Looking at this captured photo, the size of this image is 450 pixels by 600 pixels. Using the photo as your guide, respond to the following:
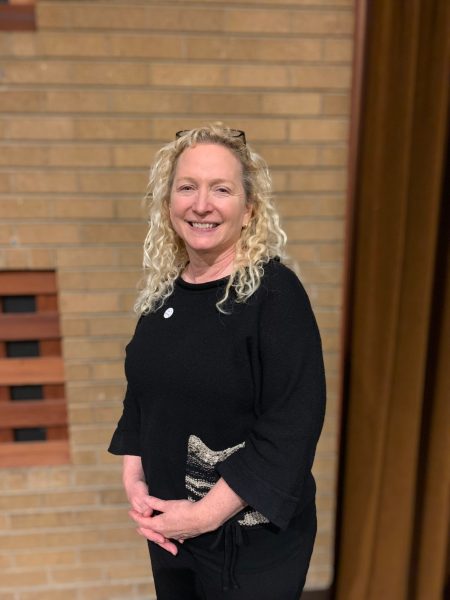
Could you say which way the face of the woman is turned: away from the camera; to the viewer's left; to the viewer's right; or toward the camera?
toward the camera
